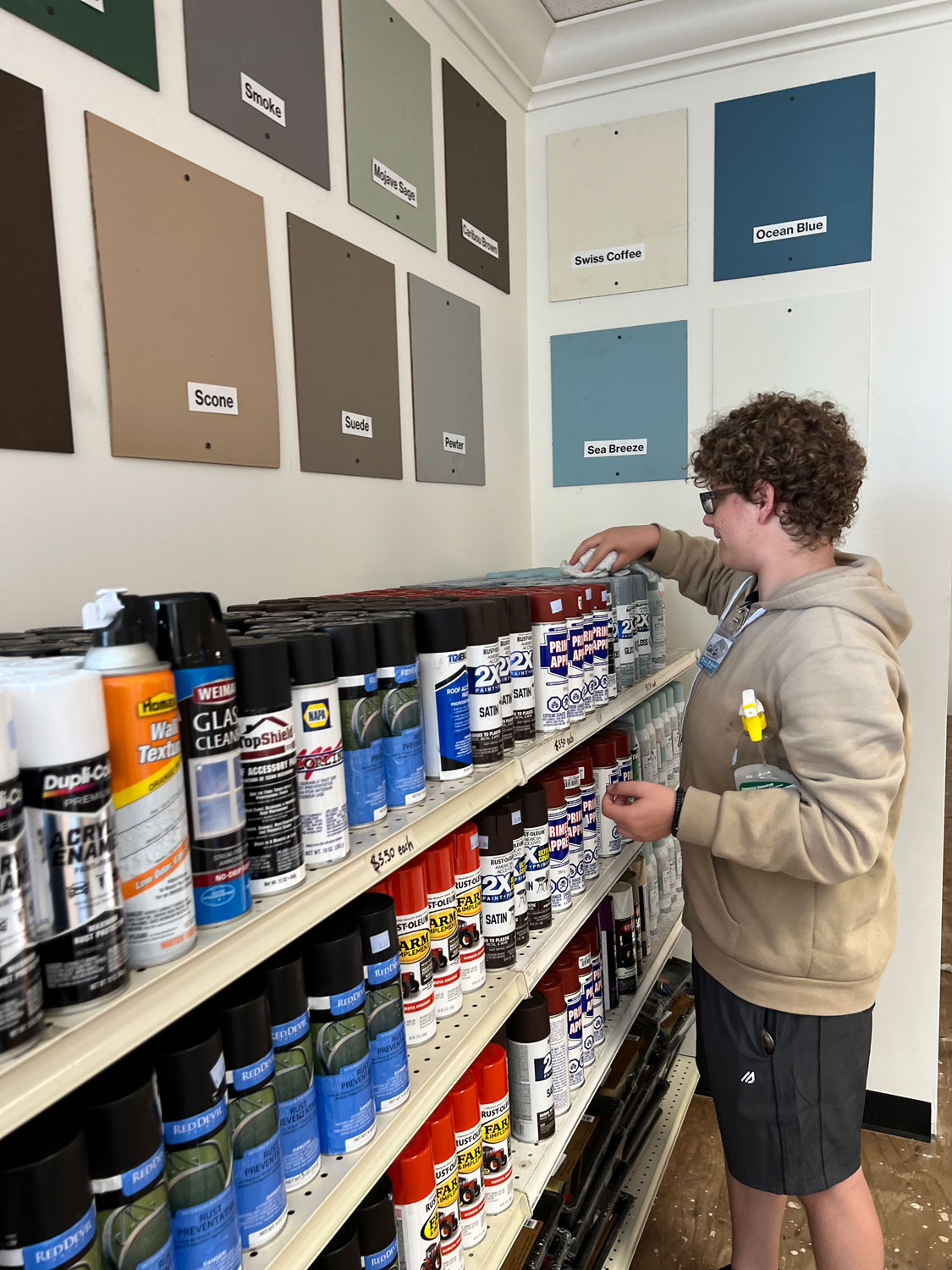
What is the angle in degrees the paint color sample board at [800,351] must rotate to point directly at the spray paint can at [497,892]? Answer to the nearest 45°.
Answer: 0° — it already faces it

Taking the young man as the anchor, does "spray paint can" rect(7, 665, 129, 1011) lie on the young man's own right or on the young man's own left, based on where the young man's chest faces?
on the young man's own left

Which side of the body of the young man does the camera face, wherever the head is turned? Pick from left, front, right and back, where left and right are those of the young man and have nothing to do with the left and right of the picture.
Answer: left

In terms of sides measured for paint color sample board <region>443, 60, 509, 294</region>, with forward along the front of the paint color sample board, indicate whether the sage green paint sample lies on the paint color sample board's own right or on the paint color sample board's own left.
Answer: on the paint color sample board's own right

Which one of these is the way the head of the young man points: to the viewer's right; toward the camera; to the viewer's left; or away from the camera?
to the viewer's left

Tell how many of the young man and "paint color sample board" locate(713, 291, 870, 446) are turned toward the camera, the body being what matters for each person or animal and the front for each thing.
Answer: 1

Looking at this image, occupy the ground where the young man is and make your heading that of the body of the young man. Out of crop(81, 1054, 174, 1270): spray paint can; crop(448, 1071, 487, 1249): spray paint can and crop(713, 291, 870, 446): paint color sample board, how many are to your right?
1

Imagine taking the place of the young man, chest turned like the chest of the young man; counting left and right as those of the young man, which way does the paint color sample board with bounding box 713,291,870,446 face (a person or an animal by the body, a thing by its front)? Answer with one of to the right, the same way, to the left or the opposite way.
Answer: to the left
